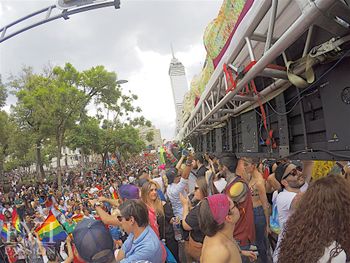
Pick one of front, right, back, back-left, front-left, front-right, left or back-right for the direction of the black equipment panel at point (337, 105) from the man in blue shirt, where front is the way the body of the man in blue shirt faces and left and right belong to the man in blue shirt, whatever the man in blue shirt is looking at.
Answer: back

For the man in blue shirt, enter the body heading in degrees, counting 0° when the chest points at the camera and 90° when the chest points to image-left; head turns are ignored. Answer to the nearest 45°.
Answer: approximately 90°

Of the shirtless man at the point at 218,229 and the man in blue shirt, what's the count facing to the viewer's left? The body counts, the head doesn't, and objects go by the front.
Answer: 1

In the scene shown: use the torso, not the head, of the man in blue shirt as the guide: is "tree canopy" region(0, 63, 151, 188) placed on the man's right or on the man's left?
on the man's right
